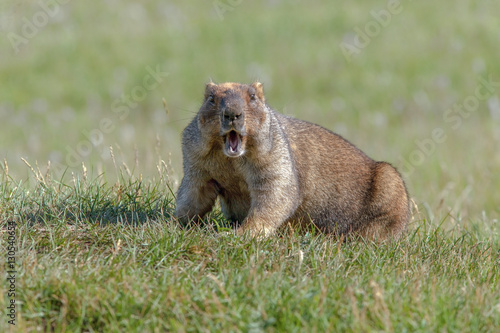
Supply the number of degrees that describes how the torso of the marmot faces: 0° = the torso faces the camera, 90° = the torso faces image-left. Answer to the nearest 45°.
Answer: approximately 45°
